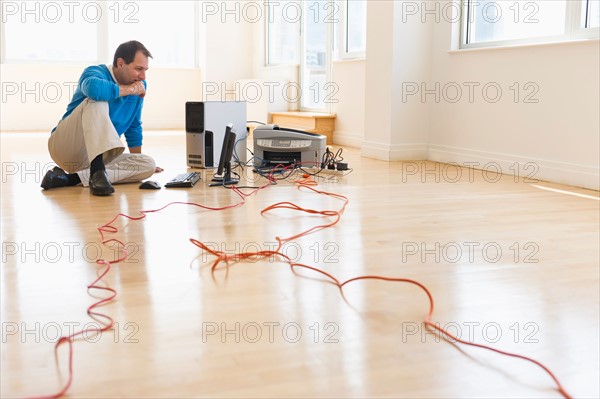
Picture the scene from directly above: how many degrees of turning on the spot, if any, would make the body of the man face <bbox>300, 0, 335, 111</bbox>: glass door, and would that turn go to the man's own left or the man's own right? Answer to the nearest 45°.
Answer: approximately 90° to the man's own left

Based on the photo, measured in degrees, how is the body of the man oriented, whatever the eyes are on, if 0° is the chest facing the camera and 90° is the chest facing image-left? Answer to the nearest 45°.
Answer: approximately 315°

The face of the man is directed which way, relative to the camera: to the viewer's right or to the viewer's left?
to the viewer's right

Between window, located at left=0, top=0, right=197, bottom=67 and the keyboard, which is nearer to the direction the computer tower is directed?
the keyboard

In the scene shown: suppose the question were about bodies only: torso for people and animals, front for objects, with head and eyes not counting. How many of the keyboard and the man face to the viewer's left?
1

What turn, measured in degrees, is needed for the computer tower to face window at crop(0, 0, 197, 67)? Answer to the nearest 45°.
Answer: approximately 135° to its right

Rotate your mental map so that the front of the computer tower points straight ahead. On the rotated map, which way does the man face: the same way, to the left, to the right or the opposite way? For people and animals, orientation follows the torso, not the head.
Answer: to the left

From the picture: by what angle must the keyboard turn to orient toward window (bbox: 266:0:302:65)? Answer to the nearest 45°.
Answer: approximately 90° to its right

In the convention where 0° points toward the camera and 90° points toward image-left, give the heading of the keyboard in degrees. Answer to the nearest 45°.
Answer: approximately 90°

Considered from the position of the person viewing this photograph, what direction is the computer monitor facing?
facing to the left of the viewer

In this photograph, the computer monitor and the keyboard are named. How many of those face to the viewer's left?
2
